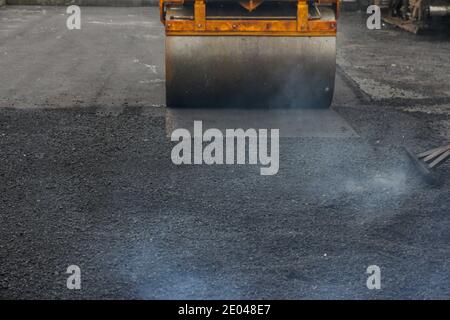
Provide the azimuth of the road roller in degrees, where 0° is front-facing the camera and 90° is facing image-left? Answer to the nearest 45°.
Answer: approximately 0°
